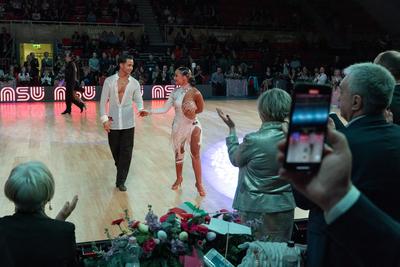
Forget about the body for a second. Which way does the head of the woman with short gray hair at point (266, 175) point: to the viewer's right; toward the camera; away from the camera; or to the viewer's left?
away from the camera

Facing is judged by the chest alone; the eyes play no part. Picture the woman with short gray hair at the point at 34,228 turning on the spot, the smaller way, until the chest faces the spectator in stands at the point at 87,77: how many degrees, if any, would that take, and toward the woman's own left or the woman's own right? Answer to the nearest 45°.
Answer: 0° — they already face them

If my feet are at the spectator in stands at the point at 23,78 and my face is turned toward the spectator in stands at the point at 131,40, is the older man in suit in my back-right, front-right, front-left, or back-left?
back-right

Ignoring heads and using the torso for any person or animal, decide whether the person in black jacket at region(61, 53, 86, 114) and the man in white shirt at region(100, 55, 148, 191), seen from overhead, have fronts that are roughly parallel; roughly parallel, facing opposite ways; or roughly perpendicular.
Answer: roughly perpendicular

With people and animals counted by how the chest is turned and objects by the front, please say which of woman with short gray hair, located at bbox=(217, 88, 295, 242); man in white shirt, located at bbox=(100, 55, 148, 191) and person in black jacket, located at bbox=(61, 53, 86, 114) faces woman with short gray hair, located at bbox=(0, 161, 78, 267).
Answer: the man in white shirt

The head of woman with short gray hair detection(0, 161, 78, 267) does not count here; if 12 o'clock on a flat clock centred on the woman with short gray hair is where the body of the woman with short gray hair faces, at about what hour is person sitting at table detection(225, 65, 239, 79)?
The person sitting at table is roughly at 1 o'clock from the woman with short gray hair.

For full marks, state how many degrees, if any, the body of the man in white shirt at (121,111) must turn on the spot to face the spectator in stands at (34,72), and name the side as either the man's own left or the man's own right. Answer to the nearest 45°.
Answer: approximately 180°

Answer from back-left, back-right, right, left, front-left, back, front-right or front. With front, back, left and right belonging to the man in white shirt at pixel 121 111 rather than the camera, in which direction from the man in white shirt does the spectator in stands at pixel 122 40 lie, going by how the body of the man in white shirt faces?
back

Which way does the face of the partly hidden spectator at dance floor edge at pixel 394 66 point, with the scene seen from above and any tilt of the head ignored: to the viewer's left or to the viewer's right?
to the viewer's left

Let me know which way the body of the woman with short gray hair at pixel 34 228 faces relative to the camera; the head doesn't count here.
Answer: away from the camera

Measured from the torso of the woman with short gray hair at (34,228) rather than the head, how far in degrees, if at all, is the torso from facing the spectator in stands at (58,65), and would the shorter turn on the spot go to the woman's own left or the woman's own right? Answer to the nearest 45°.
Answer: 0° — they already face them
